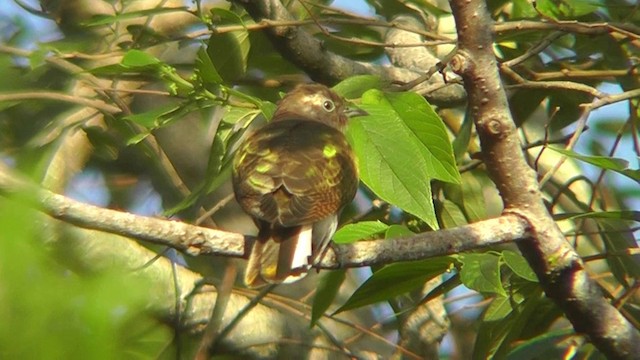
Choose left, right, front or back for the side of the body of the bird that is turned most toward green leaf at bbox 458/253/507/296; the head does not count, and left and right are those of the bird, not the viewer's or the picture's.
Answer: right

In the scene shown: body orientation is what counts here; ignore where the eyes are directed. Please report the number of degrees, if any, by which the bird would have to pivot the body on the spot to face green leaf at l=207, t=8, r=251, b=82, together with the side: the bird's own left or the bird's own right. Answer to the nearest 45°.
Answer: approximately 90° to the bird's own left

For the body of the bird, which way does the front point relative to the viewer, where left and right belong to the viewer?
facing away from the viewer and to the right of the viewer
